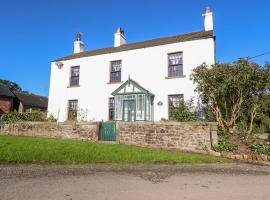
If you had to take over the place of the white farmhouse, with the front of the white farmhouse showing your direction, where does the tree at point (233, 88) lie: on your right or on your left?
on your left

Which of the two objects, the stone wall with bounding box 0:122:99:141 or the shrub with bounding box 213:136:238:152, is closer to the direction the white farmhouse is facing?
the stone wall

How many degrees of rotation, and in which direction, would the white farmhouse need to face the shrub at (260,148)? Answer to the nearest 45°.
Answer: approximately 90° to its left

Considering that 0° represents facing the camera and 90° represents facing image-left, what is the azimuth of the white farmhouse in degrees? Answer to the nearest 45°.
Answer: approximately 45°

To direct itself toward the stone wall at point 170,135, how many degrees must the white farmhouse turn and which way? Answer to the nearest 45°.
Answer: approximately 45° to its left

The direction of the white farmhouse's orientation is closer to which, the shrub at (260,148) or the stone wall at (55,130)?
the stone wall

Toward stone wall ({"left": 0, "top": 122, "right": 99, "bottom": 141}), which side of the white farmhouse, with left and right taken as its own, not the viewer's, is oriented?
front

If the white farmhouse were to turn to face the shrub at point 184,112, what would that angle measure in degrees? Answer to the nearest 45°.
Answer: approximately 90° to its left

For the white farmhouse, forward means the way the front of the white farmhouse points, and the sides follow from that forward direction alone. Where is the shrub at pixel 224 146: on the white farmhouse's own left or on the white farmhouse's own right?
on the white farmhouse's own left

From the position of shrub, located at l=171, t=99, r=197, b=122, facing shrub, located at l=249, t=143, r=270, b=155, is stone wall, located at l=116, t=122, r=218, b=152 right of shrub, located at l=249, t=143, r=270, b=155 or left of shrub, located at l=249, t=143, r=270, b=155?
right
